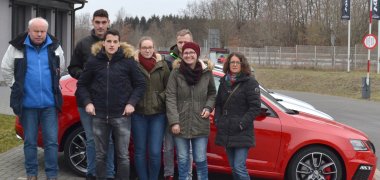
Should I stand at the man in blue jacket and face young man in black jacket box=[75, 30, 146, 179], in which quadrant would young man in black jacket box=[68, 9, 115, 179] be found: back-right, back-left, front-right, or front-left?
front-left

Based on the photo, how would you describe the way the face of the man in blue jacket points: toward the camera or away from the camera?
toward the camera

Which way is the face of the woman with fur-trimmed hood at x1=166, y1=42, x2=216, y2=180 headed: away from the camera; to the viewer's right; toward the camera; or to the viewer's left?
toward the camera

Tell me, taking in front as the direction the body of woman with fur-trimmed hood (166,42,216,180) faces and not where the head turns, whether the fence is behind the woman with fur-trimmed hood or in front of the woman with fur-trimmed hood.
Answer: behind

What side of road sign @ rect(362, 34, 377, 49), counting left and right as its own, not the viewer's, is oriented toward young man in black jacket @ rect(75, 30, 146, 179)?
front

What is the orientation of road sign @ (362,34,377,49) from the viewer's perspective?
toward the camera

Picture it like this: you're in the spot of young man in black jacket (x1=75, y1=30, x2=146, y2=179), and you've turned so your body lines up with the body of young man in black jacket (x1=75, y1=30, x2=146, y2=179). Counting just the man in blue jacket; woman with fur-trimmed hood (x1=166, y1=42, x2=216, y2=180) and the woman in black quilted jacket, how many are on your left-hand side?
2

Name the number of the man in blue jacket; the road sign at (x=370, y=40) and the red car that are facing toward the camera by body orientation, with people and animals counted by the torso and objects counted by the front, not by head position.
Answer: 2

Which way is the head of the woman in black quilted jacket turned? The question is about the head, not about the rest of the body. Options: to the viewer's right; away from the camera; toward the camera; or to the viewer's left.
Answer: toward the camera

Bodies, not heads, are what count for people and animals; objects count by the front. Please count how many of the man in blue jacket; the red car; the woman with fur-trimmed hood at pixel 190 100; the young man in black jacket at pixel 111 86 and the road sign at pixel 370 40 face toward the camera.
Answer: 4

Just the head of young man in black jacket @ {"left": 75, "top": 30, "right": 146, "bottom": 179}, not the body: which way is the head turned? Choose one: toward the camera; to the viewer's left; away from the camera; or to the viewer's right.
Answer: toward the camera

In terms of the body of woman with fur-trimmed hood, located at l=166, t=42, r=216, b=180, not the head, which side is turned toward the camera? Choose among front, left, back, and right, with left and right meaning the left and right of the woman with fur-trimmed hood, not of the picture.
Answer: front

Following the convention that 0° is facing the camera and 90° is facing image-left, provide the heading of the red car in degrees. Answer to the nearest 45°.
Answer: approximately 270°

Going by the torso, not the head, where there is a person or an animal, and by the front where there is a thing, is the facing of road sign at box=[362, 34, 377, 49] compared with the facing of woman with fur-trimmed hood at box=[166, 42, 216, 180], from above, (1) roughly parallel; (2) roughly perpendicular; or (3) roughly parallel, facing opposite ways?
roughly parallel

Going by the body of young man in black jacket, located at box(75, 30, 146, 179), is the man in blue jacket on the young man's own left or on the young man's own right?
on the young man's own right

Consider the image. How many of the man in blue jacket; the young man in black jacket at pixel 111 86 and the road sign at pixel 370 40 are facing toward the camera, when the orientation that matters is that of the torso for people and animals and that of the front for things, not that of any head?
3

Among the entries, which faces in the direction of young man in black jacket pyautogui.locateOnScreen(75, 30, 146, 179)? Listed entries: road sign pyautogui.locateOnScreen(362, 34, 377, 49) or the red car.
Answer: the road sign

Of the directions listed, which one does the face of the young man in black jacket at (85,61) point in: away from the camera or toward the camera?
toward the camera

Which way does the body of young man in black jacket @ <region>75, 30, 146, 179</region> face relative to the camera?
toward the camera
